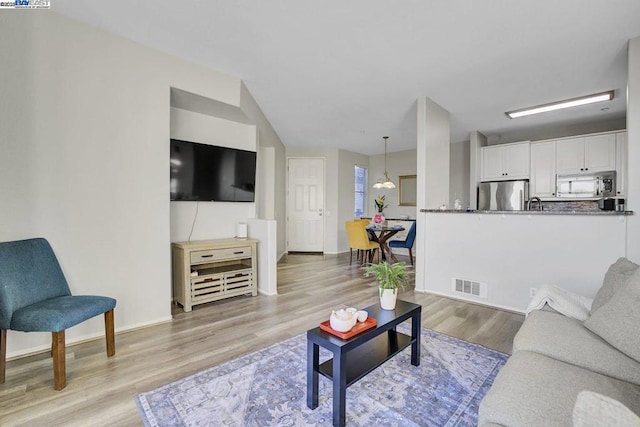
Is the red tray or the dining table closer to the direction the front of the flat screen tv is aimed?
the red tray

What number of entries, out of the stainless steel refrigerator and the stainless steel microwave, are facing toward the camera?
2

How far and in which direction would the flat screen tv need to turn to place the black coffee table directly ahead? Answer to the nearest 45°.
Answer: approximately 45° to its right

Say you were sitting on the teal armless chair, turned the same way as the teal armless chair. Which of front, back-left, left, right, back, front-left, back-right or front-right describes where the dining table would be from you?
front-left

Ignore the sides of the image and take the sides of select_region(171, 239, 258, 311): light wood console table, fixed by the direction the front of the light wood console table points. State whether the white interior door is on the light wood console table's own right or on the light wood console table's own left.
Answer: on the light wood console table's own left

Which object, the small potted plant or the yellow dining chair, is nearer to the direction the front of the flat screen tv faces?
the small potted plant

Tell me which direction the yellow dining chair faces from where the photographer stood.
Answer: facing away from the viewer and to the right of the viewer

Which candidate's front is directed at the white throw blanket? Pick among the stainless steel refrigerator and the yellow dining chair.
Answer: the stainless steel refrigerator

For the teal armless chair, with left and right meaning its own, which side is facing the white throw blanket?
front

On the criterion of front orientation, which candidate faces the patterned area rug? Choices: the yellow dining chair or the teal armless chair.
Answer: the teal armless chair

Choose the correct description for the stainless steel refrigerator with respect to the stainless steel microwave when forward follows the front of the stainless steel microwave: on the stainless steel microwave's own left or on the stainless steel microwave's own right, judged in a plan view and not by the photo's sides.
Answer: on the stainless steel microwave's own right

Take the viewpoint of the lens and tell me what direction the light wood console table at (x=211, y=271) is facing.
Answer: facing the viewer and to the right of the viewer

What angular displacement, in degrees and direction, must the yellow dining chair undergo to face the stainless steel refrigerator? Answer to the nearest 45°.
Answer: approximately 45° to its right

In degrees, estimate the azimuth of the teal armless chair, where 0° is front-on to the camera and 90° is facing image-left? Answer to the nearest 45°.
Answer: approximately 315°

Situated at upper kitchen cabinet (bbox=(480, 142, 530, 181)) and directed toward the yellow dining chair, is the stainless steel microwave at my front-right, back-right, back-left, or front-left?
back-left
